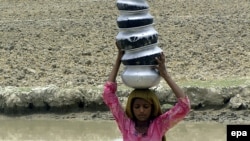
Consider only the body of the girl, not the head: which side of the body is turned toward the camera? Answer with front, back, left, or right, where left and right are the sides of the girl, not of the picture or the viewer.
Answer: front
